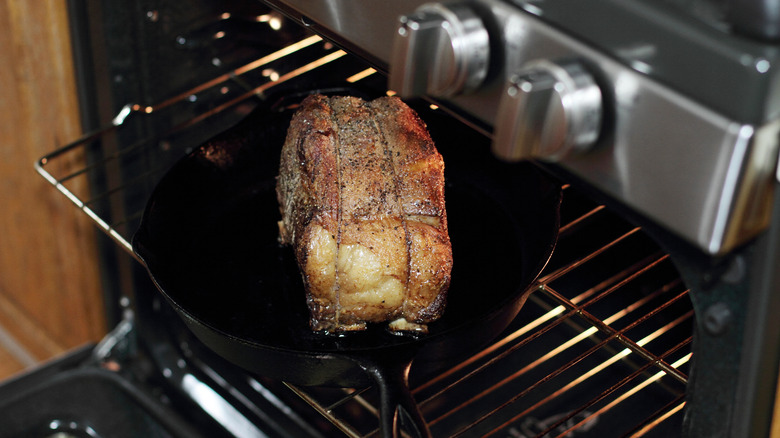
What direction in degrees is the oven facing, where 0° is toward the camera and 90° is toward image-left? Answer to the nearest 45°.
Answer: approximately 45°

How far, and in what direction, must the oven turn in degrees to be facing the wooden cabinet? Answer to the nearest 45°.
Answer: approximately 90° to its right
